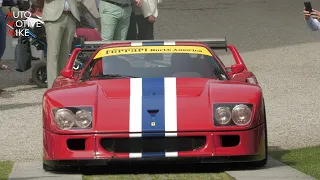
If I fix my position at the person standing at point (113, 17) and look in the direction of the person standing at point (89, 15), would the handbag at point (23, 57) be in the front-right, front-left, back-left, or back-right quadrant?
front-left

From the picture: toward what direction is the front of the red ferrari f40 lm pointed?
toward the camera

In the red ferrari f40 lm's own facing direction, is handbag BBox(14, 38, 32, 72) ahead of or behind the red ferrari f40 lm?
behind

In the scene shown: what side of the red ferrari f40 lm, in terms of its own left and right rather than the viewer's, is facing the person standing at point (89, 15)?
back

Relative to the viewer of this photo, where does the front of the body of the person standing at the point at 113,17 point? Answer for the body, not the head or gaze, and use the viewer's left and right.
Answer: facing the viewer and to the right of the viewer

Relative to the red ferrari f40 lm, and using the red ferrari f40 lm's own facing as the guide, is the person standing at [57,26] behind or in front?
behind

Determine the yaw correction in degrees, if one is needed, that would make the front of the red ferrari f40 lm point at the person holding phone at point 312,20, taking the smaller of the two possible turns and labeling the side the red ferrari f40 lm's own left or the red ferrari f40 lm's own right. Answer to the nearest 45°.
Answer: approximately 135° to the red ferrari f40 lm's own left

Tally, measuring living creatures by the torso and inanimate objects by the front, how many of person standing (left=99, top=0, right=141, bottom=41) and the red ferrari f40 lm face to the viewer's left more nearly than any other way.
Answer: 0
